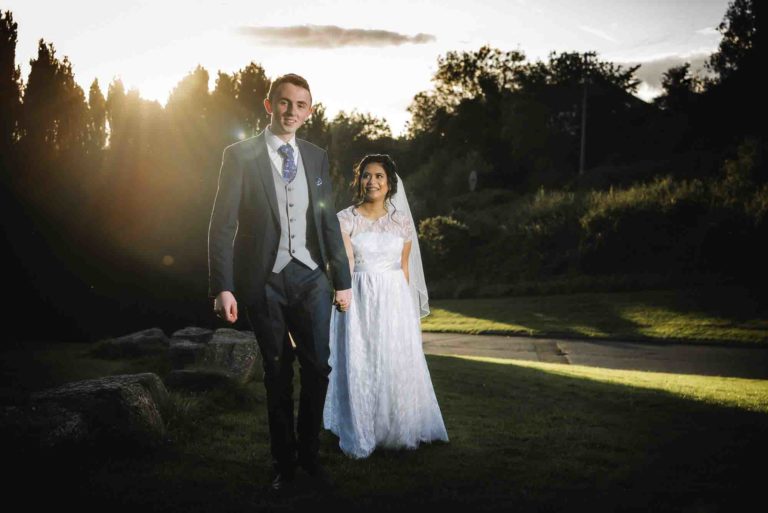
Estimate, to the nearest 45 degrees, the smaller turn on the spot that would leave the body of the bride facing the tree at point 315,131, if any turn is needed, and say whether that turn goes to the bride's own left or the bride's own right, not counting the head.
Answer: approximately 180°

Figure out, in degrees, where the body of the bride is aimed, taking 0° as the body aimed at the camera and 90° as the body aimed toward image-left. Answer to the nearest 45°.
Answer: approximately 0°

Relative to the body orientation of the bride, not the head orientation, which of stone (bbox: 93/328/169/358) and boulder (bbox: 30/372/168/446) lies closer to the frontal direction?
the boulder

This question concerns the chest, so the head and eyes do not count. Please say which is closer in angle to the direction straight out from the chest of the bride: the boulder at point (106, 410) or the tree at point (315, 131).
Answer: the boulder

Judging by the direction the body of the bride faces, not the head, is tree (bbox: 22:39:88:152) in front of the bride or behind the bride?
behind

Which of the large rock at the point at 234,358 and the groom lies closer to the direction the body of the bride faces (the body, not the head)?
the groom

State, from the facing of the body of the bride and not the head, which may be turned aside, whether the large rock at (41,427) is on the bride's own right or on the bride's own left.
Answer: on the bride's own right
